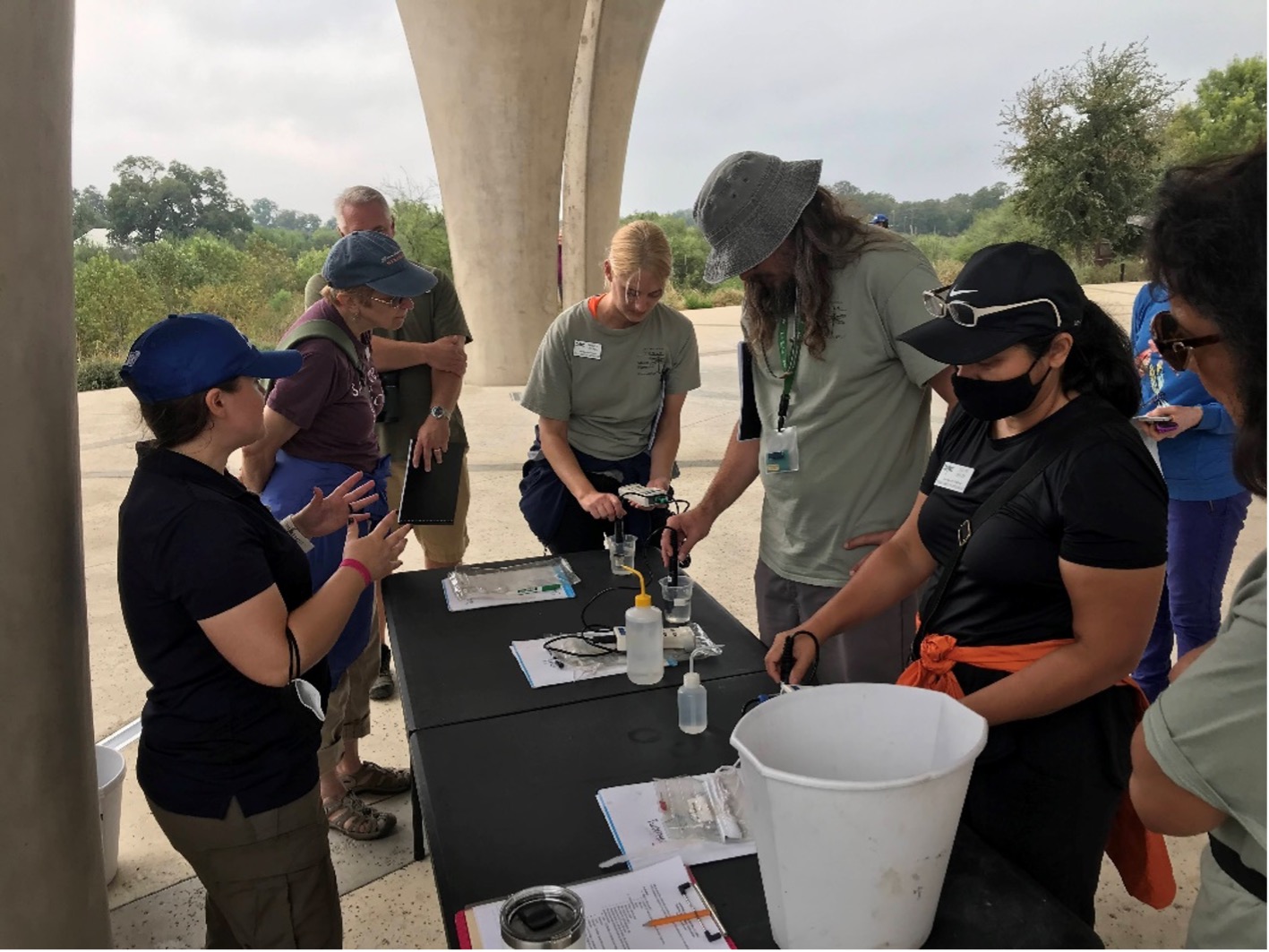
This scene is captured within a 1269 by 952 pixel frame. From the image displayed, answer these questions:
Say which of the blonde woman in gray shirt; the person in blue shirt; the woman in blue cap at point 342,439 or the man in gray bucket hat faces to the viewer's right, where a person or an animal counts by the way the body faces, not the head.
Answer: the woman in blue cap

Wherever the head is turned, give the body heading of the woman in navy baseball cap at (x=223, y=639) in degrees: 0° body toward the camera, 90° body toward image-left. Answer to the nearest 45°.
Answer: approximately 270°

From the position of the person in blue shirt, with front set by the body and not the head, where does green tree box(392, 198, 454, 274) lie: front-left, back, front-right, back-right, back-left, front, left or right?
right

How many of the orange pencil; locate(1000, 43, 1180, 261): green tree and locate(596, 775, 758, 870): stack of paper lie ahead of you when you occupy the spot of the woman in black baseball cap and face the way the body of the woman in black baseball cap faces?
2

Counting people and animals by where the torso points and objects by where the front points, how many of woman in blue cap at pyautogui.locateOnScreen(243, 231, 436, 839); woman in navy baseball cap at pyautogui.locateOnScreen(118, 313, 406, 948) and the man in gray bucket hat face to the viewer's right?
2

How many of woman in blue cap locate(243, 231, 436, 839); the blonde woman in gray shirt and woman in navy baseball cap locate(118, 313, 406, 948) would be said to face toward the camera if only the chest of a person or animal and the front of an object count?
1

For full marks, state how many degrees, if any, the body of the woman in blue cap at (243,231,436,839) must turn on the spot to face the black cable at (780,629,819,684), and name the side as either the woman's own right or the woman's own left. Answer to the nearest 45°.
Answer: approximately 45° to the woman's own right

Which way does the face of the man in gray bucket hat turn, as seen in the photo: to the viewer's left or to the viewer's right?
to the viewer's left

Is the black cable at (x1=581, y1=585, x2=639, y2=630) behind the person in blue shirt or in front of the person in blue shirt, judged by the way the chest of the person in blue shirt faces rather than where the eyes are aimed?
in front
